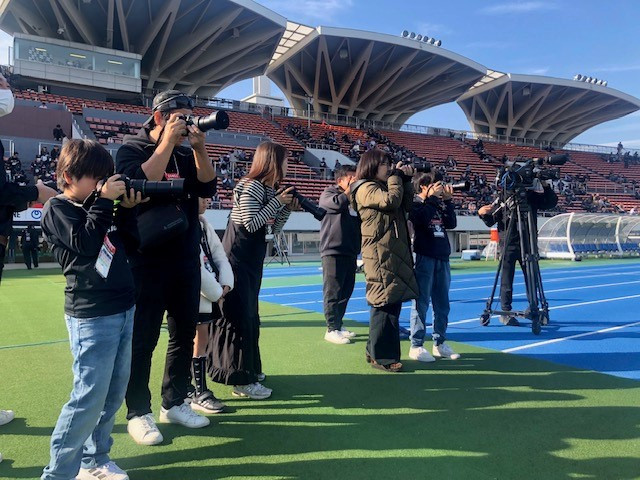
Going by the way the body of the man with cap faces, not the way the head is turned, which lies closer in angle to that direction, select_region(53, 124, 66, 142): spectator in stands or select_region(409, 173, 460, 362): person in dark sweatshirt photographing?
the person in dark sweatshirt photographing

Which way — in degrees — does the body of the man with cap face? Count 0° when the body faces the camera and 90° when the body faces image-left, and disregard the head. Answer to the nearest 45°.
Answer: approximately 315°

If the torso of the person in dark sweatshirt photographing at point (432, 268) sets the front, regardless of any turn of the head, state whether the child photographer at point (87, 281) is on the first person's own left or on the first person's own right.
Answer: on the first person's own right

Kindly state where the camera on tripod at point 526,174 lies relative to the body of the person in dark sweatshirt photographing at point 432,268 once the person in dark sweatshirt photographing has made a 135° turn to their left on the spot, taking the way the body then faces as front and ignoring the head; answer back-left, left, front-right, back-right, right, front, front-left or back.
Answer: front-right

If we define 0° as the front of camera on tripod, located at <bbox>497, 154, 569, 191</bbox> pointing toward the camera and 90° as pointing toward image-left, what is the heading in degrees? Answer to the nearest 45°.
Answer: approximately 270°

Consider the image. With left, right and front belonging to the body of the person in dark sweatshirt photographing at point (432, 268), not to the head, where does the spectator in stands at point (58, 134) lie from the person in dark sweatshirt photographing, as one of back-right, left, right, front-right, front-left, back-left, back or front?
back

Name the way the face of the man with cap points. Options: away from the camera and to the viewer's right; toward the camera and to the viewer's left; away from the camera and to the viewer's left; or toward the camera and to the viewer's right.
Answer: toward the camera and to the viewer's right
